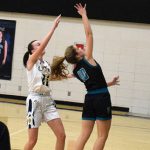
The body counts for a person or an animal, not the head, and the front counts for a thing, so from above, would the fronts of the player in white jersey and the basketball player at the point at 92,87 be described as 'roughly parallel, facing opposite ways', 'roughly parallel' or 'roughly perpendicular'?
roughly perpendicular

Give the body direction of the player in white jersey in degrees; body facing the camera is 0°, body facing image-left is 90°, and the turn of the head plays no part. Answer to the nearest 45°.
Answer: approximately 315°

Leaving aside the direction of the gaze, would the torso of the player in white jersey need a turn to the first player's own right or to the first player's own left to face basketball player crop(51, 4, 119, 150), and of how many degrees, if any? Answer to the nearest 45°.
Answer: approximately 45° to the first player's own left

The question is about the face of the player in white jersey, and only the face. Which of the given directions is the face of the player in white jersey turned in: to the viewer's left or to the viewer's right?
to the viewer's right
